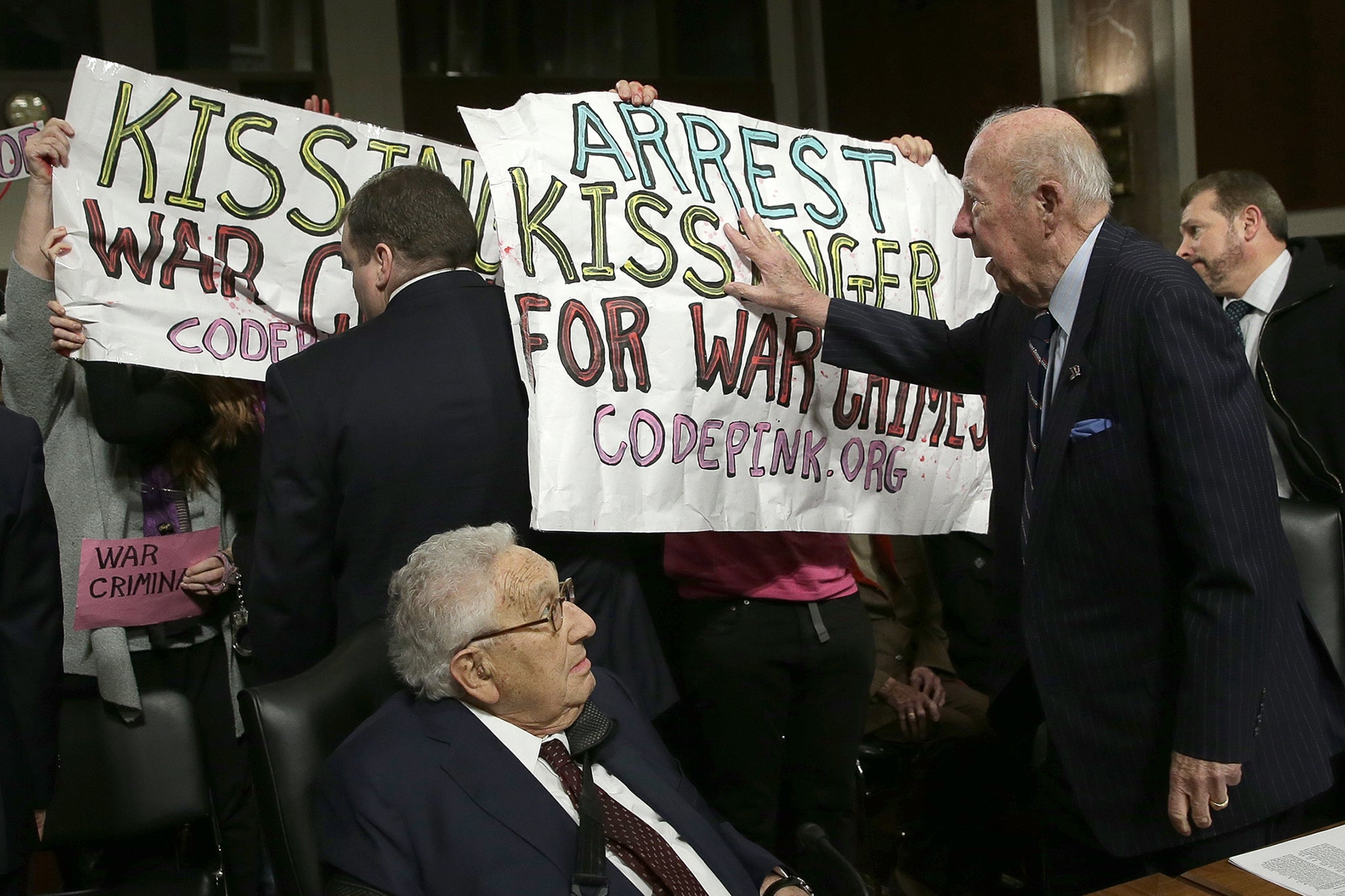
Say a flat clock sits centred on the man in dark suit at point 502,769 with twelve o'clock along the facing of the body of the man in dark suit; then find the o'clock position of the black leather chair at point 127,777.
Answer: The black leather chair is roughly at 6 o'clock from the man in dark suit.

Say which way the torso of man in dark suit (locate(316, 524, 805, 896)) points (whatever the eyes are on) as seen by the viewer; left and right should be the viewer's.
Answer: facing the viewer and to the right of the viewer

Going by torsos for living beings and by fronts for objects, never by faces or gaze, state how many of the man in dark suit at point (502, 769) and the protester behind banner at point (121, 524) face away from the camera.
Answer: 0

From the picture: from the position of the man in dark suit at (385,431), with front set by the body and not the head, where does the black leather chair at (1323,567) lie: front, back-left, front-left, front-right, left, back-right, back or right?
back-right

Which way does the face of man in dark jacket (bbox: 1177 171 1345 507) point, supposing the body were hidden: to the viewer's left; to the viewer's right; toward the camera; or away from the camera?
to the viewer's left

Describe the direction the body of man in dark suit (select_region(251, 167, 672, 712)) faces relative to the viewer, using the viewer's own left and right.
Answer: facing away from the viewer and to the left of the viewer

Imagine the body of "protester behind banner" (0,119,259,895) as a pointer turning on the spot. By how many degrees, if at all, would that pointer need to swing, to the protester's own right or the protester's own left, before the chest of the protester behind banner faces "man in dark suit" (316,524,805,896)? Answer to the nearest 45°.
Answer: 0° — they already face them

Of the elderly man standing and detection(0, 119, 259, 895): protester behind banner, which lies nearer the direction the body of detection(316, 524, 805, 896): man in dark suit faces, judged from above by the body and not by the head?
the elderly man standing

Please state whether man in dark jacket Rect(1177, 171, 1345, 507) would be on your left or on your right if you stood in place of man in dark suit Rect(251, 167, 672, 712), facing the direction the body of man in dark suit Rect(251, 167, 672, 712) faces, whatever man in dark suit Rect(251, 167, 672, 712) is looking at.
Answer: on your right

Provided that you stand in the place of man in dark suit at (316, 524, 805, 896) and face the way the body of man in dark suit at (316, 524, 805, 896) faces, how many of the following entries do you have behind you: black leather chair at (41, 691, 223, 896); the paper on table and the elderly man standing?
1

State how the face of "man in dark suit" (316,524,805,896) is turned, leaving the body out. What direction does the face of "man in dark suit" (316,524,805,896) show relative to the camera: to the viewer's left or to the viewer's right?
to the viewer's right
